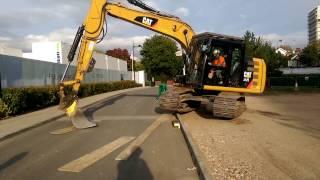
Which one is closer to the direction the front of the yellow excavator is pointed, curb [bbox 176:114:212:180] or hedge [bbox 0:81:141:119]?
the hedge

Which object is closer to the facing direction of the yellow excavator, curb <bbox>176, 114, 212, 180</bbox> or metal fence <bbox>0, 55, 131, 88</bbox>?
the metal fence

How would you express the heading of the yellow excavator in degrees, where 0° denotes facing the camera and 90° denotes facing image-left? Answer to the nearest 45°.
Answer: approximately 90°

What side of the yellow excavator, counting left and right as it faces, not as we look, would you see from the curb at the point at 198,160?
left

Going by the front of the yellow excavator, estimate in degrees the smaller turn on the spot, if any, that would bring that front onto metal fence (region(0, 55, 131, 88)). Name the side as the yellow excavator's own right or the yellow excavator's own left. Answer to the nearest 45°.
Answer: approximately 45° to the yellow excavator's own right
